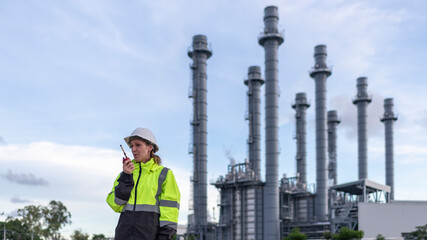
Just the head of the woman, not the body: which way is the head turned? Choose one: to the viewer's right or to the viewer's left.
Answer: to the viewer's left

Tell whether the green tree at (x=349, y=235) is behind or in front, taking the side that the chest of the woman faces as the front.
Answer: behind

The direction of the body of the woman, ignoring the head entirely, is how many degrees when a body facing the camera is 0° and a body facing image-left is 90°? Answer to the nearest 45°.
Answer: approximately 45°
